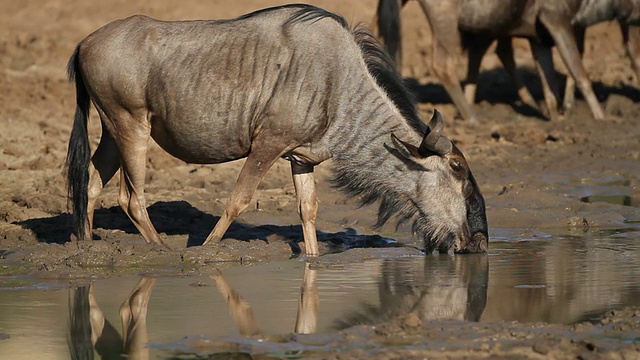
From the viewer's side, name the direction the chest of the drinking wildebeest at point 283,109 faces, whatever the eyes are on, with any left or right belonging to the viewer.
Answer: facing to the right of the viewer

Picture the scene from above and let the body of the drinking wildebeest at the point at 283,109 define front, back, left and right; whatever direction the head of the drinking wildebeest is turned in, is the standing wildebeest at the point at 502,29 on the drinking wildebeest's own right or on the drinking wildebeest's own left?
on the drinking wildebeest's own left
